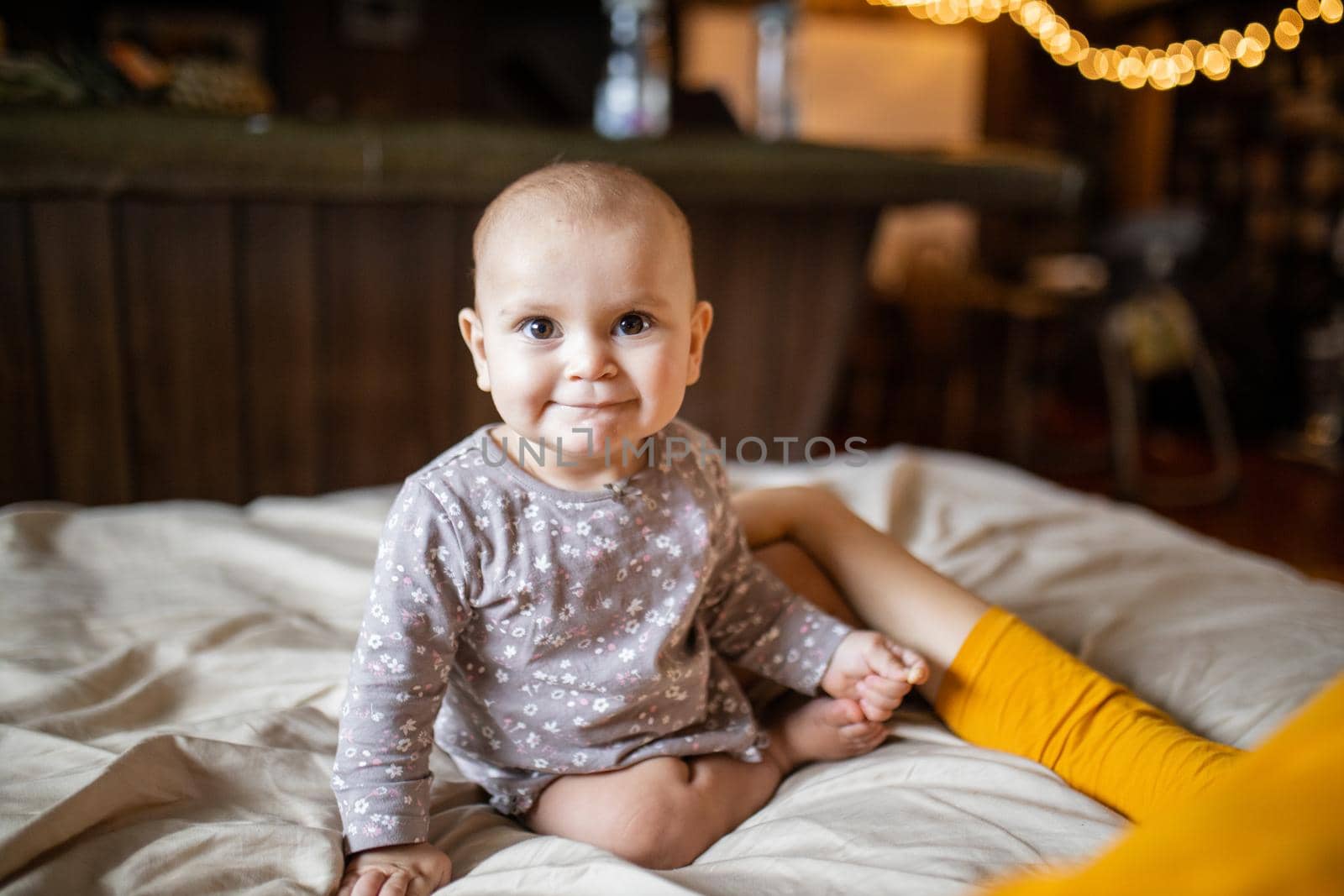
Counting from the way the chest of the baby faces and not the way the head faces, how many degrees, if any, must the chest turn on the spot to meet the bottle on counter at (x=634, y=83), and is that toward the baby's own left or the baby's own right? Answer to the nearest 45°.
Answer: approximately 135° to the baby's own left

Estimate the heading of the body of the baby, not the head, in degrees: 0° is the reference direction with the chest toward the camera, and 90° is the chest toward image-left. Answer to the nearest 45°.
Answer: approximately 315°
